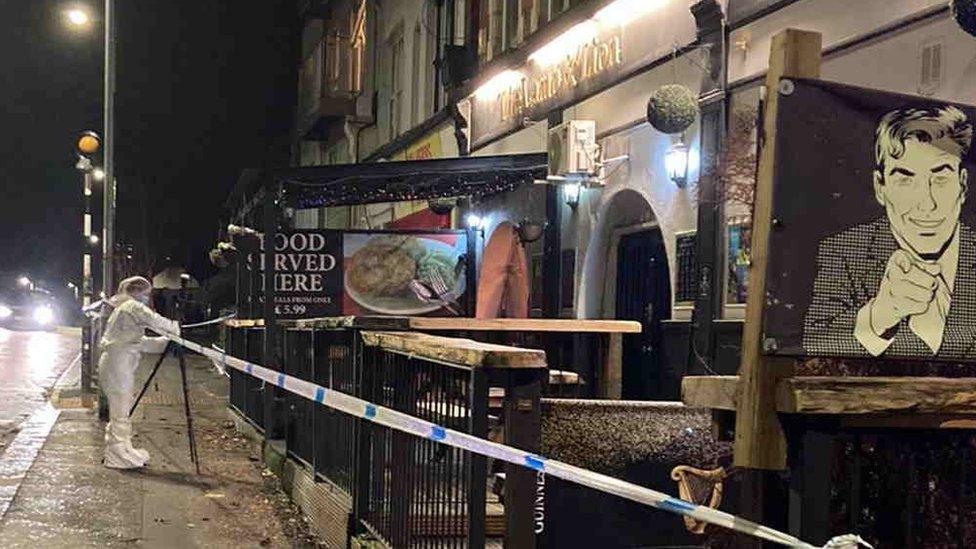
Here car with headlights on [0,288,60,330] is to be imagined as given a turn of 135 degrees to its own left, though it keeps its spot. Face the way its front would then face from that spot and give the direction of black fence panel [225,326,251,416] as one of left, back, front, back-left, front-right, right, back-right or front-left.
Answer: back-right

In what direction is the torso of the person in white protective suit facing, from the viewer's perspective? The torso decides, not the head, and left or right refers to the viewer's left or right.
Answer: facing to the right of the viewer

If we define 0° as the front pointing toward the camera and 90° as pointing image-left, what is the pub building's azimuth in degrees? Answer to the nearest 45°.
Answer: approximately 45°

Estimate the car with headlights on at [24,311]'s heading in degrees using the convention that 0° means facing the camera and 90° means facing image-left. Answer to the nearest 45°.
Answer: approximately 0°

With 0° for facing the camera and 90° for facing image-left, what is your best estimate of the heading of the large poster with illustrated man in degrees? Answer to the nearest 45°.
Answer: approximately 0°

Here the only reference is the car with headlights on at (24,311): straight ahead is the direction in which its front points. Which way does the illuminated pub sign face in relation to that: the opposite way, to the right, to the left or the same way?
to the right
